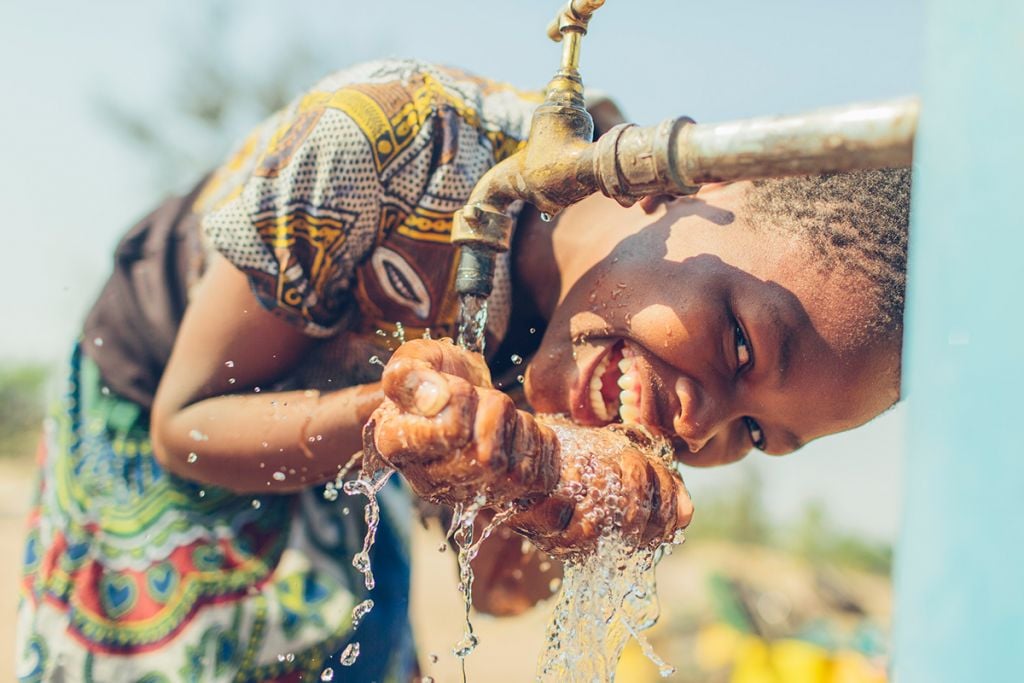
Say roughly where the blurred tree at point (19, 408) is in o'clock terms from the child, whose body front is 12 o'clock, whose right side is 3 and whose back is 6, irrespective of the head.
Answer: The blurred tree is roughly at 8 o'clock from the child.

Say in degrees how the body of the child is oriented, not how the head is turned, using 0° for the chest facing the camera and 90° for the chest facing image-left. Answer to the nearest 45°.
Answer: approximately 270°

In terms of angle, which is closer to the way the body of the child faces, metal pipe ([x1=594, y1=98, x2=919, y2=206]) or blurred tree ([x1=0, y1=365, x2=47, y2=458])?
the metal pipe

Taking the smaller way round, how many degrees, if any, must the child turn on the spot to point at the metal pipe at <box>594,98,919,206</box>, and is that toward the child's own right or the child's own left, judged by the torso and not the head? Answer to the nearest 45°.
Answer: approximately 45° to the child's own right
